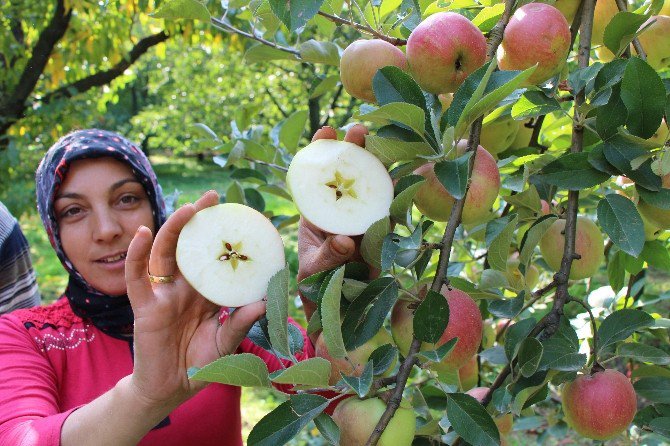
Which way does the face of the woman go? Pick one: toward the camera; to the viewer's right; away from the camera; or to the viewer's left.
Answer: toward the camera

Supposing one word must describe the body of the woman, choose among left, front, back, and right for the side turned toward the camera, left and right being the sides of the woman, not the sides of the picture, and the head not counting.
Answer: front

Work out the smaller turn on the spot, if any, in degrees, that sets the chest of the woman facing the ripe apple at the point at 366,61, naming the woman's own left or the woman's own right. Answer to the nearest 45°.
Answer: approximately 45° to the woman's own left

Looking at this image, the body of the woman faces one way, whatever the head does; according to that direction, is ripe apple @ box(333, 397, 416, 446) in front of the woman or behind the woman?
in front

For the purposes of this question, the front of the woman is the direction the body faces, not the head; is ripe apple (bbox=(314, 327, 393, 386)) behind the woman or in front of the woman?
in front

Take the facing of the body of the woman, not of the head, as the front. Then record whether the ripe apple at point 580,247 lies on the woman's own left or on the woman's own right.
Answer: on the woman's own left

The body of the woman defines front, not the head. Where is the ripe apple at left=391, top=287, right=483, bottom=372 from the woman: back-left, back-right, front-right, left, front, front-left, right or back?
front-left
